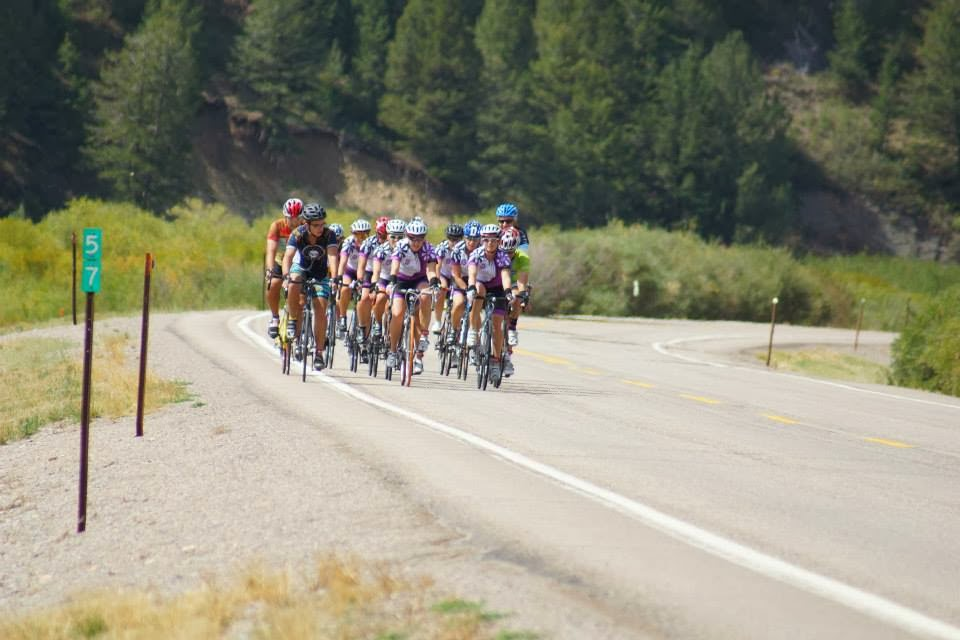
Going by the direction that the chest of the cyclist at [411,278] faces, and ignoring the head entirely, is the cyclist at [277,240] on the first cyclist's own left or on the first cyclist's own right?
on the first cyclist's own right

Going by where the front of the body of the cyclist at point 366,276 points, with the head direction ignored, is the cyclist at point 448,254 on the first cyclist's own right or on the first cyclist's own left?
on the first cyclist's own left

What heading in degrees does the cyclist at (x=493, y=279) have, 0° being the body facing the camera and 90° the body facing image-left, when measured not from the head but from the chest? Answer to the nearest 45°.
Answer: approximately 0°

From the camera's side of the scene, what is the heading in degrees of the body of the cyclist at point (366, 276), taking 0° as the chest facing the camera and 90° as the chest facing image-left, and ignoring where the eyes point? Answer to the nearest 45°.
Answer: approximately 0°
